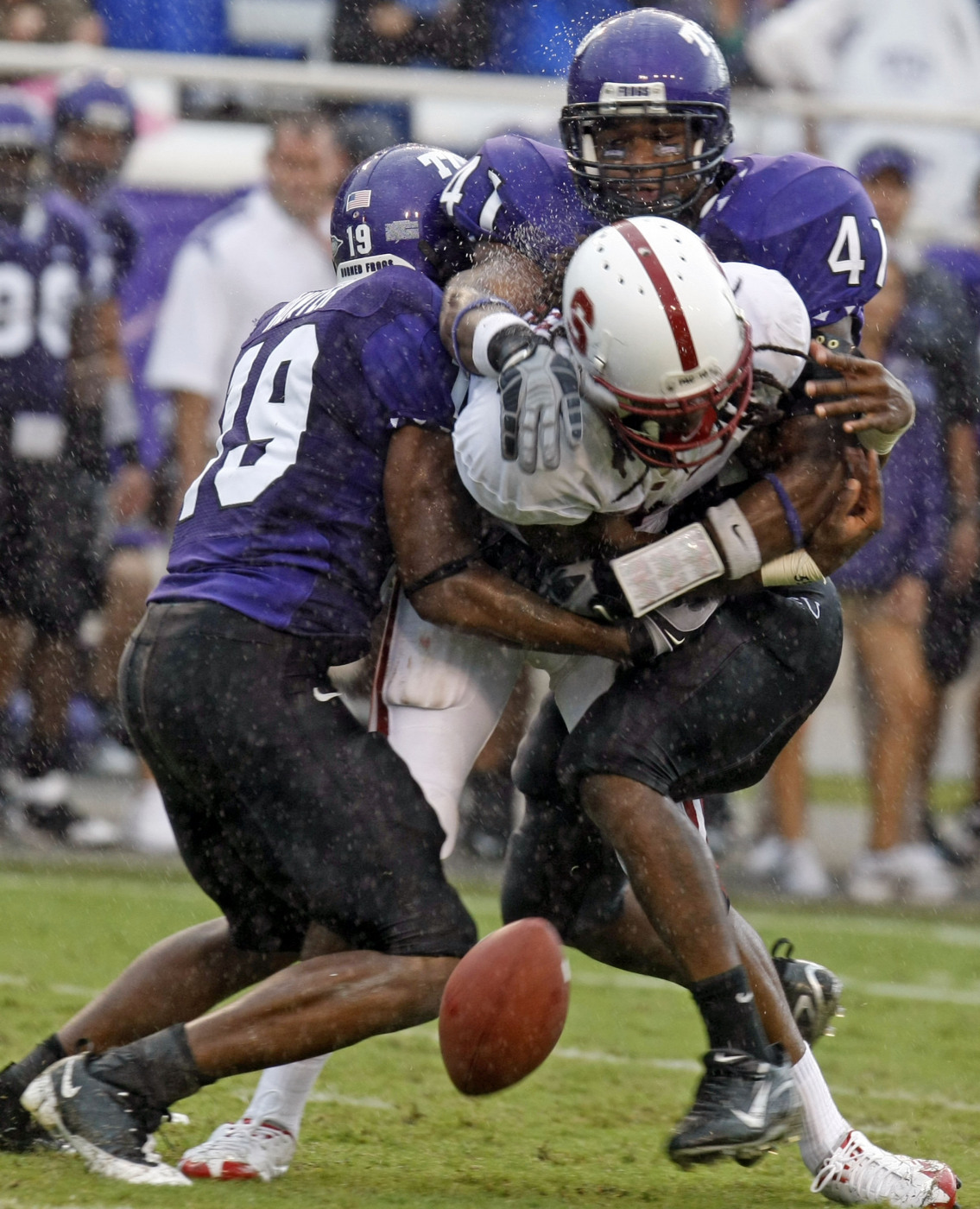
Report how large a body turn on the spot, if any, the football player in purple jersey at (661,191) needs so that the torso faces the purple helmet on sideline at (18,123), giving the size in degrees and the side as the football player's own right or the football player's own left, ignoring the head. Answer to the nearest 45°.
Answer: approximately 135° to the football player's own right

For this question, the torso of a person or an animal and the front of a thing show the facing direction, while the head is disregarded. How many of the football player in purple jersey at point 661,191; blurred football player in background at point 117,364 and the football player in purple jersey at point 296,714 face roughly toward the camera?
2

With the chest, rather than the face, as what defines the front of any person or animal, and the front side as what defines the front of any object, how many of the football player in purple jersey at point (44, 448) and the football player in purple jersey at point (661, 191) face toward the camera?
2

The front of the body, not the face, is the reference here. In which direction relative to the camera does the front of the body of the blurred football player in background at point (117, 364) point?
toward the camera

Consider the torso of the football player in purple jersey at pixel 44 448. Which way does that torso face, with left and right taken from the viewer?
facing the viewer

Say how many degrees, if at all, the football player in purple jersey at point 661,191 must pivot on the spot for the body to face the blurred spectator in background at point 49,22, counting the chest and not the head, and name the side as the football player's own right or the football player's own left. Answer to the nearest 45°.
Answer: approximately 135° to the football player's own right

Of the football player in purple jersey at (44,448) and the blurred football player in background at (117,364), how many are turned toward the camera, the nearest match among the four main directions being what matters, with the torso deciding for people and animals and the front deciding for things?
2

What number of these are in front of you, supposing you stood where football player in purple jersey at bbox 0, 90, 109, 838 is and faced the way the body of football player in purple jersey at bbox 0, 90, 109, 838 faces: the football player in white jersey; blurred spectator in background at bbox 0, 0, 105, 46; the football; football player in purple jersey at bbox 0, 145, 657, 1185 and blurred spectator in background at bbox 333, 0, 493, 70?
3

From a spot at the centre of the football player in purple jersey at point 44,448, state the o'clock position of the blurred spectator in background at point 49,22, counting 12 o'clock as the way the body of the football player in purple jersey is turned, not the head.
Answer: The blurred spectator in background is roughly at 6 o'clock from the football player in purple jersey.

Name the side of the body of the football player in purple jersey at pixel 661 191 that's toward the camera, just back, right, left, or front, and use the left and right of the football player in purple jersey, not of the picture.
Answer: front

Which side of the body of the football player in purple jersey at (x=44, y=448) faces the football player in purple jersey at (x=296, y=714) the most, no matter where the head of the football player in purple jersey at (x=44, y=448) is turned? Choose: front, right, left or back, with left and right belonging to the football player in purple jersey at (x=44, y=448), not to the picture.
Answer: front

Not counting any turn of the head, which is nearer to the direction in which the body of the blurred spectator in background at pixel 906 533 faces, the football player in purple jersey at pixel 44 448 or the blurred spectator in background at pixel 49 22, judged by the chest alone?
the football player in purple jersey

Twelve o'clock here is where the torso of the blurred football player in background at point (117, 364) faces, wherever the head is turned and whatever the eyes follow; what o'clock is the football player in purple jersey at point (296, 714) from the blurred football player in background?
The football player in purple jersey is roughly at 12 o'clock from the blurred football player in background.

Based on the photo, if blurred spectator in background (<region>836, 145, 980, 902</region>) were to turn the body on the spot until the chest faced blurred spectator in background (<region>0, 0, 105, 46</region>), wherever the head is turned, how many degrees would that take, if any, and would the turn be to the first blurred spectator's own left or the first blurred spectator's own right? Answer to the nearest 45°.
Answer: approximately 90° to the first blurred spectator's own right

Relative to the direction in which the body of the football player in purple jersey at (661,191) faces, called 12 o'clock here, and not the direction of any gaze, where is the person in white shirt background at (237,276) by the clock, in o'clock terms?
The person in white shirt background is roughly at 5 o'clock from the football player in purple jersey.
